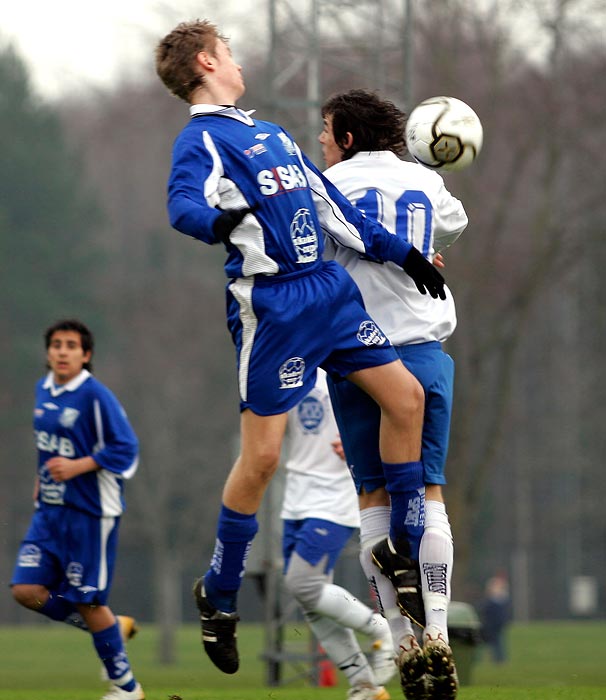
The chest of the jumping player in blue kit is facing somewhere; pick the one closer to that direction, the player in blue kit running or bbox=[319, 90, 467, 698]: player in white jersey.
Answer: the player in white jersey

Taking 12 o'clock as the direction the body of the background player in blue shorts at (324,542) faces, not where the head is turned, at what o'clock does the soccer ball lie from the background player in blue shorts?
The soccer ball is roughly at 10 o'clock from the background player in blue shorts.

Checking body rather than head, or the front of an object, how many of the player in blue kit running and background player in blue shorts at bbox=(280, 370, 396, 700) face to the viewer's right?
0

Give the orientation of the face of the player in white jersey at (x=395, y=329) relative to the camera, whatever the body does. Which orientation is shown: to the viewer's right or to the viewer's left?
to the viewer's left

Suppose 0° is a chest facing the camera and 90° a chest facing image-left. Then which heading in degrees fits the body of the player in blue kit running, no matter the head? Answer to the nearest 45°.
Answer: approximately 45°

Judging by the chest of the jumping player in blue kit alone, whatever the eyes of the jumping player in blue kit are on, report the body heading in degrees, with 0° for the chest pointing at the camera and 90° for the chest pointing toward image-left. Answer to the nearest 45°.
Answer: approximately 315°

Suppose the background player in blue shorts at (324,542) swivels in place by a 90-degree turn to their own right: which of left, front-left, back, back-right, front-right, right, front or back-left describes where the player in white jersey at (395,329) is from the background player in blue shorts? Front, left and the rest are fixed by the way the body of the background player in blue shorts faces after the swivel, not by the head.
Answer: back-left

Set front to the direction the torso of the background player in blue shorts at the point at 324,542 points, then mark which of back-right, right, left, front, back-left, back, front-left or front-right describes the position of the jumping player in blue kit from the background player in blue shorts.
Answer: front-left

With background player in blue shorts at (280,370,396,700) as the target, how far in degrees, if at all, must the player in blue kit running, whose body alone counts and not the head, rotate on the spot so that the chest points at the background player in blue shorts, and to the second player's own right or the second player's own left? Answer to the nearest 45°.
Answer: approximately 135° to the second player's own left
